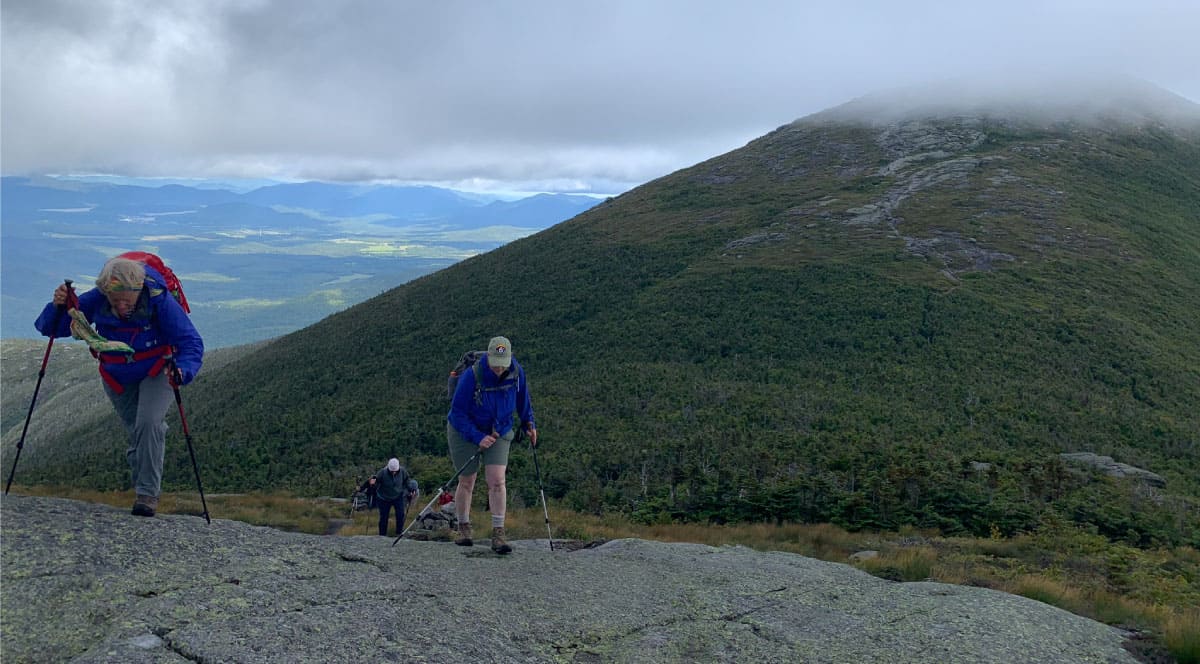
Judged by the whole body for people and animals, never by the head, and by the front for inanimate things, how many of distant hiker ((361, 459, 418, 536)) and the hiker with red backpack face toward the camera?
2

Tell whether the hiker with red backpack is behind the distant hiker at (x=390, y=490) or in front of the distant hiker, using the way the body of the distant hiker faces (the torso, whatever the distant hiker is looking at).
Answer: in front

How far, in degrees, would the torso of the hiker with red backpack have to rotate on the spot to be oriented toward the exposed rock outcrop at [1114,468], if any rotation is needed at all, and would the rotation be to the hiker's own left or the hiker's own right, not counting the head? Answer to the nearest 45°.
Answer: approximately 90° to the hiker's own left

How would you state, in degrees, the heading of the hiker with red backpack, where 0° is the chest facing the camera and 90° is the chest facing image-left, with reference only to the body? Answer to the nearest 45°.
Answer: approximately 0°

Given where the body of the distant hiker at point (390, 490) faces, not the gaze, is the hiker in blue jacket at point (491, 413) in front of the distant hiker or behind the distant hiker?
in front

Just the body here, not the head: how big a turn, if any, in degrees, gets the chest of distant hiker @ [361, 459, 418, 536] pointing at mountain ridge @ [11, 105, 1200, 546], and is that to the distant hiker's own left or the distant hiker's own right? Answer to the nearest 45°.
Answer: approximately 135° to the distant hiker's own left

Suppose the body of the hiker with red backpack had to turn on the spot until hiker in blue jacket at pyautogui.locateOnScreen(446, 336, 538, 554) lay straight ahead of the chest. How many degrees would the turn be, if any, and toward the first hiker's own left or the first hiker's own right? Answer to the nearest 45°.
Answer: approximately 90° to the first hiker's own left
